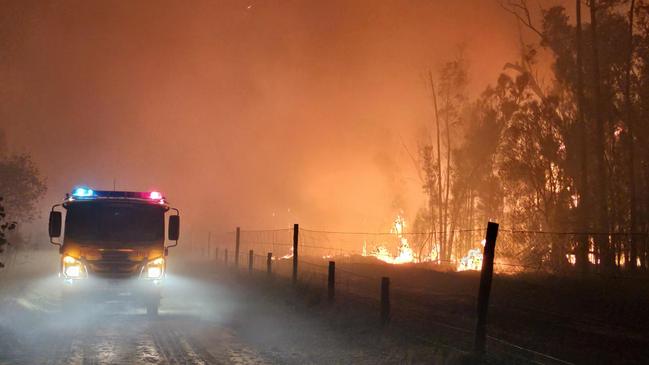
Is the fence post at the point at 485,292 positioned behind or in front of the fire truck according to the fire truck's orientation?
in front

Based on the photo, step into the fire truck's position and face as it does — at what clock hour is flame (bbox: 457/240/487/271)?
The flame is roughly at 8 o'clock from the fire truck.

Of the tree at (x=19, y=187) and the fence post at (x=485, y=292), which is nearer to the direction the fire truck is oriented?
the fence post

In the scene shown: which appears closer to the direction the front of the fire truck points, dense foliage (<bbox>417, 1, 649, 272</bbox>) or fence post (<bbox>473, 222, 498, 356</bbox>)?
the fence post

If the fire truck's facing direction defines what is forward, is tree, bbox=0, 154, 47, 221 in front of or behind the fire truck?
behind

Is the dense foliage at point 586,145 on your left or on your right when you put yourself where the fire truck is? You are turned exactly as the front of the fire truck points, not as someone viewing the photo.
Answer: on your left

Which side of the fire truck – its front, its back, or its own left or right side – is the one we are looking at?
front
